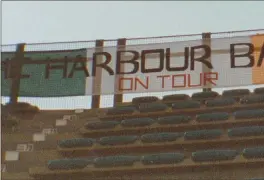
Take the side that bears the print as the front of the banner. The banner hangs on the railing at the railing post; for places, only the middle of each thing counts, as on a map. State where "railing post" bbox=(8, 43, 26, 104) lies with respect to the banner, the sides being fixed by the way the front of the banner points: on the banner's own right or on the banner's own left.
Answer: on the banner's own right

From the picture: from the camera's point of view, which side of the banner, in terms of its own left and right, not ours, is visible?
front

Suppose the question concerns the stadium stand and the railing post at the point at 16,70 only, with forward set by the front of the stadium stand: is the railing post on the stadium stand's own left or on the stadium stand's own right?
on the stadium stand's own right

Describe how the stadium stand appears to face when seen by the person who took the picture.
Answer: facing the viewer
